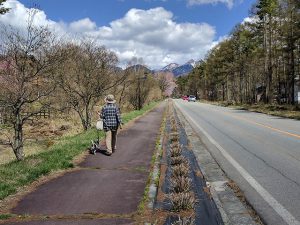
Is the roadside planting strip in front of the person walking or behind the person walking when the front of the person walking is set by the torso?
behind

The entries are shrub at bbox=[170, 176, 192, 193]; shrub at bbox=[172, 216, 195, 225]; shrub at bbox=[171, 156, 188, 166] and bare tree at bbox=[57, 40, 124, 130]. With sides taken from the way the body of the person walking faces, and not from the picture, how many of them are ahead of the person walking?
1

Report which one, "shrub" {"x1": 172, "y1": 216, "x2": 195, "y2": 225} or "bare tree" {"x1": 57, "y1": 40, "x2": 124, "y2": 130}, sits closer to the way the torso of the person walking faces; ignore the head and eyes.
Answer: the bare tree

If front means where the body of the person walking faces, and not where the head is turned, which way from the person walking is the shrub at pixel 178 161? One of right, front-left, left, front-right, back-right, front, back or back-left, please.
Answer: back-right

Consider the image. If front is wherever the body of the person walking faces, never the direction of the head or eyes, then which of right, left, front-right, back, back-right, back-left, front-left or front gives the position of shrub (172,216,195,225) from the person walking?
back

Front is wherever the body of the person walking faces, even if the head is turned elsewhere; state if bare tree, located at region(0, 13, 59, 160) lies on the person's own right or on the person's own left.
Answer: on the person's own left

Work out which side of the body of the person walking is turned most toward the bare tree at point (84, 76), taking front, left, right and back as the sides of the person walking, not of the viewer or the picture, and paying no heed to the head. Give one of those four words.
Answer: front

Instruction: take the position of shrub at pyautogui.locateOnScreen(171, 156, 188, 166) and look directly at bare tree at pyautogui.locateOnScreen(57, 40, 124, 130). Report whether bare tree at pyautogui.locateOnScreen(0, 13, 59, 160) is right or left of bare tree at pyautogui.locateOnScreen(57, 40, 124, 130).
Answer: left

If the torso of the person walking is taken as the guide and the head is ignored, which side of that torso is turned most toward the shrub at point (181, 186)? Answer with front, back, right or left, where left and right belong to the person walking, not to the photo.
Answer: back

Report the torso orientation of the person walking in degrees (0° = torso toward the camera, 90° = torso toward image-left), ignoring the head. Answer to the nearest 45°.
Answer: approximately 180°
